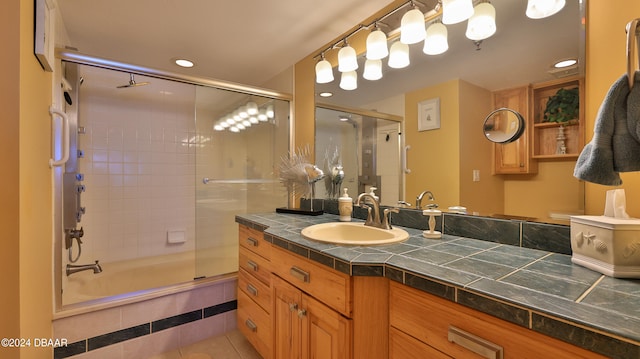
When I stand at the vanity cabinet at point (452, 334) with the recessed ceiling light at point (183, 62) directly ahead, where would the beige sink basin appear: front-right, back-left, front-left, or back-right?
front-right

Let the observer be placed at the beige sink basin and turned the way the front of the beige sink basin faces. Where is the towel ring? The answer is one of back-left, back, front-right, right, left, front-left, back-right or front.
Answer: left

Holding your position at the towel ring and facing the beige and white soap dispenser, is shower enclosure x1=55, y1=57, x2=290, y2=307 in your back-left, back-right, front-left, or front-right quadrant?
front-left

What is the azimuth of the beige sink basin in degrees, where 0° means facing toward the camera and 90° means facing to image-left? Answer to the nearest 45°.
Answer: approximately 45°

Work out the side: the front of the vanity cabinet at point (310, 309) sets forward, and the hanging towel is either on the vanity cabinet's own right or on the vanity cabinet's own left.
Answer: on the vanity cabinet's own left

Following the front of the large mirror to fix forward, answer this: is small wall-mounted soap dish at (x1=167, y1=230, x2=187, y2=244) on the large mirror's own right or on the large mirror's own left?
on the large mirror's own right

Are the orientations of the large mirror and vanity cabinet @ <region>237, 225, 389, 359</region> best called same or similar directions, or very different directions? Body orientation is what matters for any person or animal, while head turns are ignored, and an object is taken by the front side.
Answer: same or similar directions

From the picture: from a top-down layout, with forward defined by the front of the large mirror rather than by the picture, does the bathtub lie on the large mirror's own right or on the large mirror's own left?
on the large mirror's own right

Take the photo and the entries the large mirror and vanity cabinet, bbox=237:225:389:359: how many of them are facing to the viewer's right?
0

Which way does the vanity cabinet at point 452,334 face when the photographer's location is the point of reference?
facing the viewer and to the left of the viewer

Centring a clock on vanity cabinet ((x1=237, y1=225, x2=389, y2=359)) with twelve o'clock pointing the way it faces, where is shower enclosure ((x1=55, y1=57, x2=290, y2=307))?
The shower enclosure is roughly at 3 o'clock from the vanity cabinet.

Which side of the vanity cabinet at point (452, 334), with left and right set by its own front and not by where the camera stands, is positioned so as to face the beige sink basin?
right

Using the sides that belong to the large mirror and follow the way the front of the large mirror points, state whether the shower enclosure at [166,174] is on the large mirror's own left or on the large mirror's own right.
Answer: on the large mirror's own right
